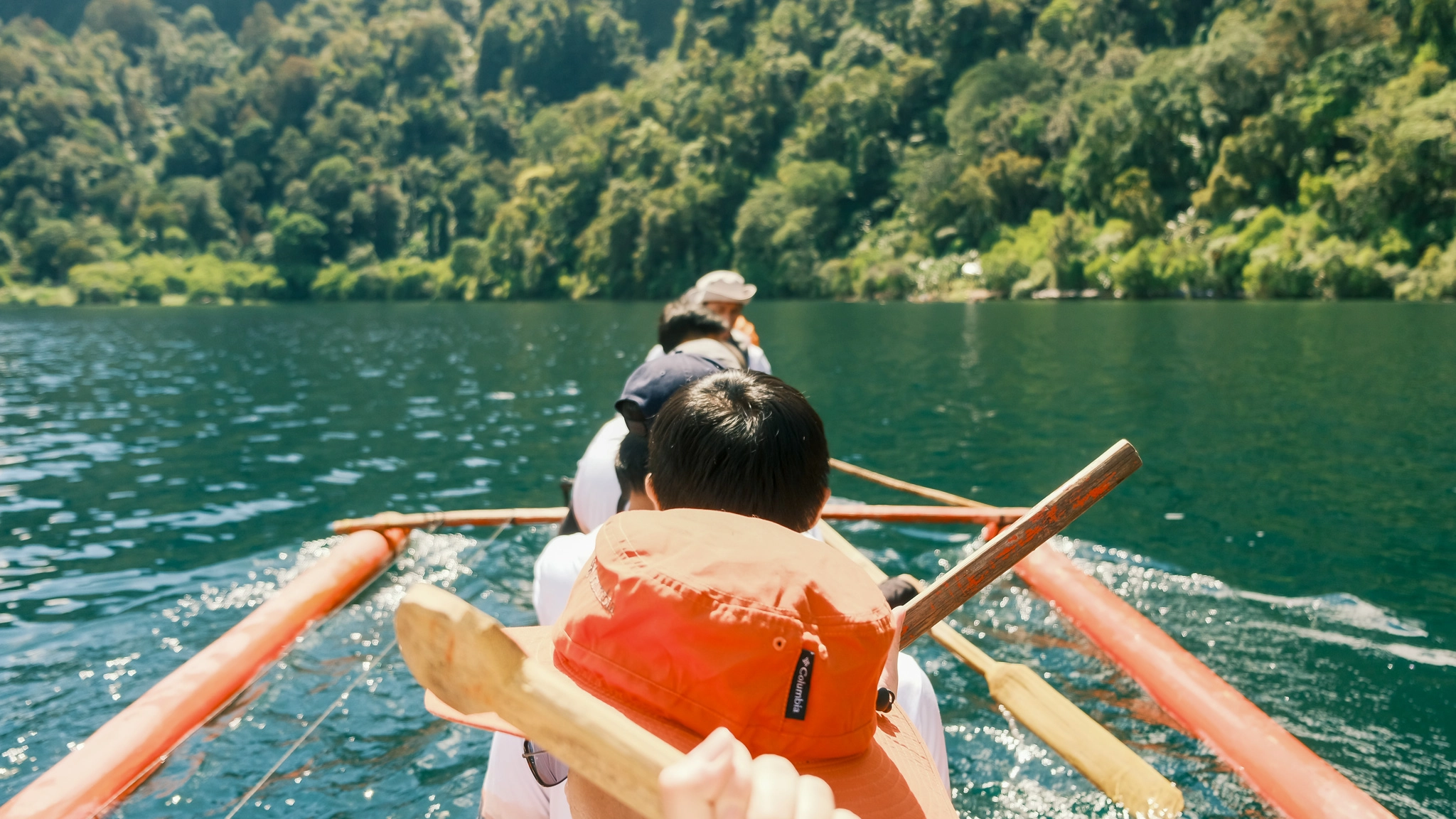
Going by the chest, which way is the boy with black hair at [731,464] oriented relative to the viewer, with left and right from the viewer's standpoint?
facing away from the viewer

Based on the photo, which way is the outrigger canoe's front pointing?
away from the camera

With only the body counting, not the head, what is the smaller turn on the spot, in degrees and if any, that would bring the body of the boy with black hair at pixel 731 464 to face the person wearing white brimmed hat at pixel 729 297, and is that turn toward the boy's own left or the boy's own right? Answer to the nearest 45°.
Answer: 0° — they already face them

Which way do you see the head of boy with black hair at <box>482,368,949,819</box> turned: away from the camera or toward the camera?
away from the camera
